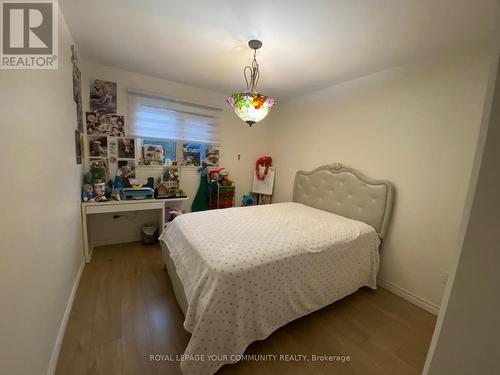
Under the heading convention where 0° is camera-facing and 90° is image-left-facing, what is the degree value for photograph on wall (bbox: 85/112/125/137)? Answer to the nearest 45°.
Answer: approximately 0°

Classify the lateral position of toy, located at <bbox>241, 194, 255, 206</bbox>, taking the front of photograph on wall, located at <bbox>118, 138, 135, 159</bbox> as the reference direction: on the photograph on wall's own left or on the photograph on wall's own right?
on the photograph on wall's own left

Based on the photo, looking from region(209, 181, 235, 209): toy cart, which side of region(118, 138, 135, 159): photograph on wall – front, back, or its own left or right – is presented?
left

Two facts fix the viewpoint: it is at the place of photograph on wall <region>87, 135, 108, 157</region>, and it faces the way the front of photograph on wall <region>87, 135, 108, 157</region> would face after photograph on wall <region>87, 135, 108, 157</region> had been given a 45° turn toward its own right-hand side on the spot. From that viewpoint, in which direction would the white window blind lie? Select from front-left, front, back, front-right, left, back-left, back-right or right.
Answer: back-left

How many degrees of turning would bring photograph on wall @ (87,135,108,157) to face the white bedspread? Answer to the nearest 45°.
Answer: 0° — it already faces it

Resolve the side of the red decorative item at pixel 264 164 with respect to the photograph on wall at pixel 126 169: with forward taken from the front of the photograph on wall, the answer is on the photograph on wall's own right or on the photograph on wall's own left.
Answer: on the photograph on wall's own left

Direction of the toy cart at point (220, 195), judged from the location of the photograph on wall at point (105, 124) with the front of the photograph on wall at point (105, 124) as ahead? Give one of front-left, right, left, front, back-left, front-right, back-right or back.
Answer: left
